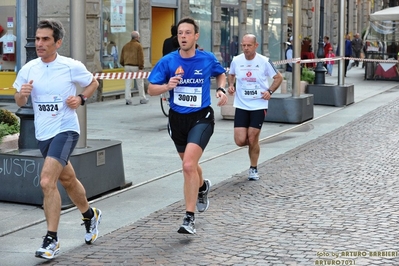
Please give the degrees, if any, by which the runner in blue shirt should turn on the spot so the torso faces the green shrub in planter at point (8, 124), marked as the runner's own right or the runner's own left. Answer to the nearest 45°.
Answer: approximately 135° to the runner's own right

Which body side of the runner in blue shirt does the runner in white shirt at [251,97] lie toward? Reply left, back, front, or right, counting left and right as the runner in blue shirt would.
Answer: back

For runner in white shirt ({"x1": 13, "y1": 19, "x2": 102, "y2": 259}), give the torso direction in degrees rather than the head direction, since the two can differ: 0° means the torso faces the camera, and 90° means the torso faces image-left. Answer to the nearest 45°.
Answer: approximately 45°

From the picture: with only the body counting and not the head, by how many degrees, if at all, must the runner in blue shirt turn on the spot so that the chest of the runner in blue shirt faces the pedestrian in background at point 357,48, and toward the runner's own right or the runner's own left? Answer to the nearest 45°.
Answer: approximately 180°

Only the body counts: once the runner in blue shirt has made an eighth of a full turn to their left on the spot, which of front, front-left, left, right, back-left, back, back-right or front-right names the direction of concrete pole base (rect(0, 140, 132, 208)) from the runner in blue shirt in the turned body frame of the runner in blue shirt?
back

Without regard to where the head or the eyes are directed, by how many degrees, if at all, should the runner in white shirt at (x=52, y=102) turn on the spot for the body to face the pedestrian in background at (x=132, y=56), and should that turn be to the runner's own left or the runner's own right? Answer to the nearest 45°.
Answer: approximately 135° to the runner's own right

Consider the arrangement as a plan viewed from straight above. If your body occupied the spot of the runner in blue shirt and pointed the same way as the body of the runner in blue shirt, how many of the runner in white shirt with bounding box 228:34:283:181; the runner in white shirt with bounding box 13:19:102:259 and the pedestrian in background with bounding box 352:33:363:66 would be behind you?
2

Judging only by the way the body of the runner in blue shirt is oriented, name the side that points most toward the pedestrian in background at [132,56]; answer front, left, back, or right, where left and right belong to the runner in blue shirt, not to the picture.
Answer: back
